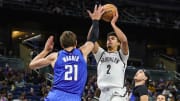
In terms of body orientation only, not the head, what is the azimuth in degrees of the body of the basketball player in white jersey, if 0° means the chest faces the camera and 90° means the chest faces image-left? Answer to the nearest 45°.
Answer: approximately 45°
